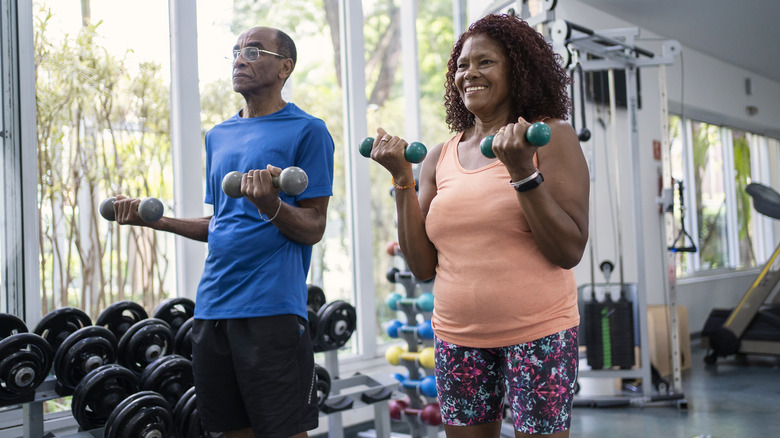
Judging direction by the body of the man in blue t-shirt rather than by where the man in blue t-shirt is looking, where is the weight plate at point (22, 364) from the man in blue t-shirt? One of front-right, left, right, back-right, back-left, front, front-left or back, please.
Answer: right

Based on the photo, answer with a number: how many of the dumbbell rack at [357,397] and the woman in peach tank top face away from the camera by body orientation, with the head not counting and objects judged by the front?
0

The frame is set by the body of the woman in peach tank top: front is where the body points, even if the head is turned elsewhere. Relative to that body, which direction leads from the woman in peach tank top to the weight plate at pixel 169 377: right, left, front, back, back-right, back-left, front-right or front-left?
right

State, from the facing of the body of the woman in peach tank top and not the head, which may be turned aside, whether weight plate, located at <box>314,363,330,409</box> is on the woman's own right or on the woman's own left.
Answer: on the woman's own right

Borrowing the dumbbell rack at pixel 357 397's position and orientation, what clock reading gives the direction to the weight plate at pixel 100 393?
The weight plate is roughly at 3 o'clock from the dumbbell rack.

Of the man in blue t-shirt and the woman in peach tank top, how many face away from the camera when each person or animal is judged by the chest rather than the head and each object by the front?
0

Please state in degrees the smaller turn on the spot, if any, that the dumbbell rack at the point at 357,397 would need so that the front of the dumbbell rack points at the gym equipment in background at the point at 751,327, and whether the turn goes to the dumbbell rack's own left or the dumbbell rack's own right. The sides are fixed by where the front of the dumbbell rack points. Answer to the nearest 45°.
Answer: approximately 90° to the dumbbell rack's own left

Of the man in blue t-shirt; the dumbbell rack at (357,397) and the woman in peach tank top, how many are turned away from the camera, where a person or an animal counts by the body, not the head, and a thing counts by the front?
0

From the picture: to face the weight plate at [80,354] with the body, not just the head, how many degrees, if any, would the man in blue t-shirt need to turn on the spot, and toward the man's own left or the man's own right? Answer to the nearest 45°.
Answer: approximately 90° to the man's own right

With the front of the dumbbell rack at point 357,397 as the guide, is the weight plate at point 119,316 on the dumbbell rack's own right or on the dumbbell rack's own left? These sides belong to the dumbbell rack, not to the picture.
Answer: on the dumbbell rack's own right

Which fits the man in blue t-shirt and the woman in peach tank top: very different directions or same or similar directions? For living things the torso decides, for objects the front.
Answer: same or similar directions

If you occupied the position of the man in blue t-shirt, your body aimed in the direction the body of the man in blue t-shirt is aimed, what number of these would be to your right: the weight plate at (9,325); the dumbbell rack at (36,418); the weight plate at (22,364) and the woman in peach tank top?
3

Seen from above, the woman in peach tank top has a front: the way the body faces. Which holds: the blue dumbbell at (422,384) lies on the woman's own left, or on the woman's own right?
on the woman's own right
